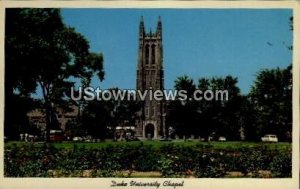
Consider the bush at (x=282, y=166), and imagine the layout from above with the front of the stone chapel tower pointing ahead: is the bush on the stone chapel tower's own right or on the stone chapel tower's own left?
on the stone chapel tower's own left

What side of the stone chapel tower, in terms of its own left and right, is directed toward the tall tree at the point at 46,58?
right

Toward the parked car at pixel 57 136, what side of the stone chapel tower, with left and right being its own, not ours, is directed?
right

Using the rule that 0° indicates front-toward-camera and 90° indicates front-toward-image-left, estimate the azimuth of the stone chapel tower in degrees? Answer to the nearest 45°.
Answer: approximately 0°

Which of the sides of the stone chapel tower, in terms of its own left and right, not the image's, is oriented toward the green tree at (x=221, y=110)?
left

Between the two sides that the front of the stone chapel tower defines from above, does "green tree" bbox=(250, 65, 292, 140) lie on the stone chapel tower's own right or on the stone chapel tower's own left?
on the stone chapel tower's own left

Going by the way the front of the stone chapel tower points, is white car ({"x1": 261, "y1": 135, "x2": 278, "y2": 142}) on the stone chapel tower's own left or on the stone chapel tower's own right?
on the stone chapel tower's own left

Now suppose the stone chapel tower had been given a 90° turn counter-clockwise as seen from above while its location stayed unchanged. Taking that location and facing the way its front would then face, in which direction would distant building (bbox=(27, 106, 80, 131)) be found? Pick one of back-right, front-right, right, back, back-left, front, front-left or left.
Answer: back
